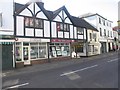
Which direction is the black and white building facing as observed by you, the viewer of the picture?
facing the viewer and to the right of the viewer
